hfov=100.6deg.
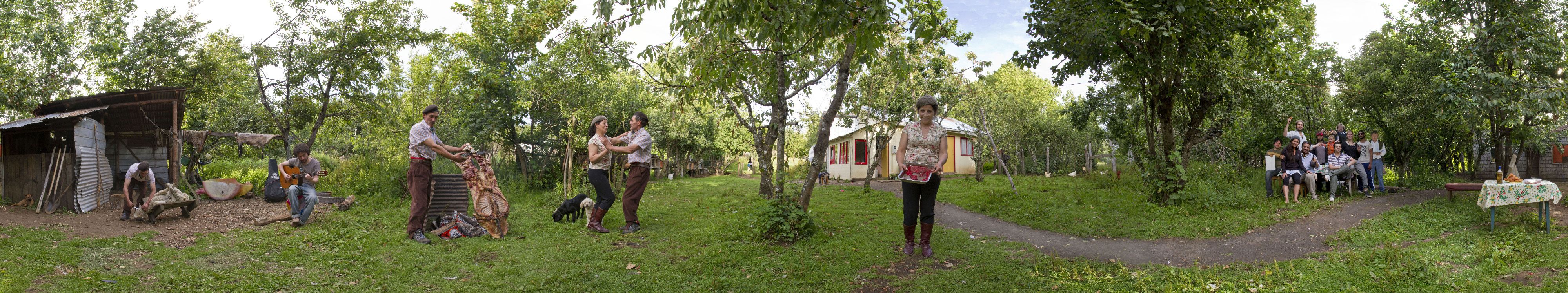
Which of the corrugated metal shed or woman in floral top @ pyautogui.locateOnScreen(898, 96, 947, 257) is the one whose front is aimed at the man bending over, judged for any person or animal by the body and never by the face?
the corrugated metal shed

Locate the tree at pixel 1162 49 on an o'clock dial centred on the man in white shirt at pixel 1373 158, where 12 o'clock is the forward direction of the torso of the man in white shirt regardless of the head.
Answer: The tree is roughly at 1 o'clock from the man in white shirt.

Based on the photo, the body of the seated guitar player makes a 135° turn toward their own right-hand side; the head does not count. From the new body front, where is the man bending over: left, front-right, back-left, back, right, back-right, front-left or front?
front

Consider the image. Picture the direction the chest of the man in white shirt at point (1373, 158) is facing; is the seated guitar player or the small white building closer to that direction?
the seated guitar player

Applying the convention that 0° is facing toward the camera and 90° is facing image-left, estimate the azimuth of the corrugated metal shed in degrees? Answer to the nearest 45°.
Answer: approximately 0°

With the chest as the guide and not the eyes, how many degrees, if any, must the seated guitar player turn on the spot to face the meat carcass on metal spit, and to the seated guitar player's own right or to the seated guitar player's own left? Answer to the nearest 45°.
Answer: approximately 45° to the seated guitar player's own left

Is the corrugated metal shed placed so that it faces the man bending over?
yes

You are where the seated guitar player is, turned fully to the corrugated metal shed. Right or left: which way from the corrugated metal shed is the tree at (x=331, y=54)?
right

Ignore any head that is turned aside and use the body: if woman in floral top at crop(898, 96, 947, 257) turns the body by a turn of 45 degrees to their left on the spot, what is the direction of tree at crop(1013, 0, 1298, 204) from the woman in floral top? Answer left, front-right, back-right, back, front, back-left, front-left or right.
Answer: left
